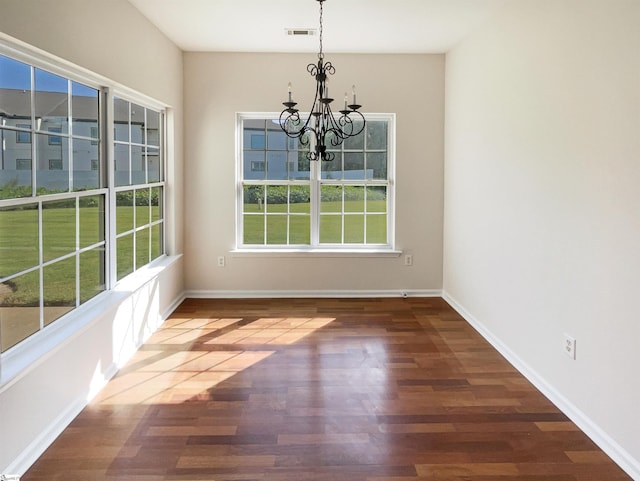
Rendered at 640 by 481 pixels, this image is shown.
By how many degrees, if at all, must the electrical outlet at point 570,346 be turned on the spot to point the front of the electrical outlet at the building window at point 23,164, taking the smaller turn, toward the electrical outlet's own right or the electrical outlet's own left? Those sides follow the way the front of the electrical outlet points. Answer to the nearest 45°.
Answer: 0° — it already faces it

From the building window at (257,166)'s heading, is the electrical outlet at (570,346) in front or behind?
in front

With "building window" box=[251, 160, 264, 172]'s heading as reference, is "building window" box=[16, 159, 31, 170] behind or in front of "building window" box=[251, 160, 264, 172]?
in front

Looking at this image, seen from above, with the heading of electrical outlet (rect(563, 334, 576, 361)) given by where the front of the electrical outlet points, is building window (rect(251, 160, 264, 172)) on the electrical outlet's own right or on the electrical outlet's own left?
on the electrical outlet's own right

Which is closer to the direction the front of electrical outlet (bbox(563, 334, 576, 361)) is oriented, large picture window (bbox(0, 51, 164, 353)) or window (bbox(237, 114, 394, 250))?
the large picture window

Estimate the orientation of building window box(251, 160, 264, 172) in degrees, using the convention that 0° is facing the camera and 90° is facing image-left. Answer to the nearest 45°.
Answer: approximately 0°

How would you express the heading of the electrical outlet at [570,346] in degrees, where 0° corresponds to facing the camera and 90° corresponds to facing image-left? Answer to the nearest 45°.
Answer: approximately 45°

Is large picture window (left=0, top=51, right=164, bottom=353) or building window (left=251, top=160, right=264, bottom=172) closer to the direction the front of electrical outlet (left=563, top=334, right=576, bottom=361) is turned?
the large picture window
